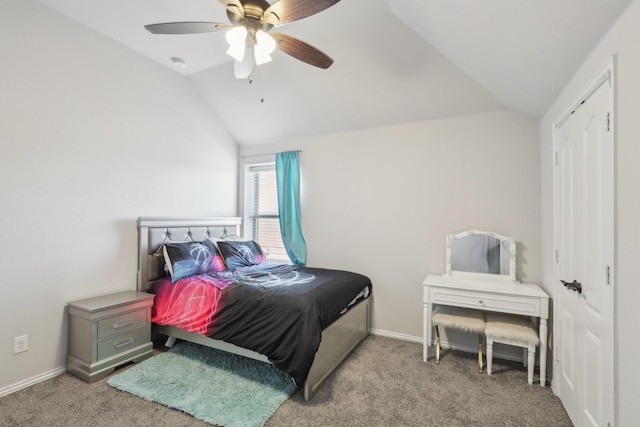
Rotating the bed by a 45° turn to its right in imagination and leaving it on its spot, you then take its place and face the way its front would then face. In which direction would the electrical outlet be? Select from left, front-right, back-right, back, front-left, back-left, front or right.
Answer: right

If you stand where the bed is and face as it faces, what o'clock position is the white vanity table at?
The white vanity table is roughly at 11 o'clock from the bed.

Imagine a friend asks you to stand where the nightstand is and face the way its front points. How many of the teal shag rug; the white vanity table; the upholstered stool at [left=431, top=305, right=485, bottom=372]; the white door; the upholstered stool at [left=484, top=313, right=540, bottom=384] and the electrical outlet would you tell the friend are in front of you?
5

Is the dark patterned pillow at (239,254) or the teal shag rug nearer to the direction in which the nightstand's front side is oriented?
the teal shag rug

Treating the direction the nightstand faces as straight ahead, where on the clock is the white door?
The white door is roughly at 12 o'clock from the nightstand.

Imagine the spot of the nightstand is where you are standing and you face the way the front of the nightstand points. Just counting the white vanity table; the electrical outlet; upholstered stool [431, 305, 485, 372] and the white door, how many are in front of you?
3

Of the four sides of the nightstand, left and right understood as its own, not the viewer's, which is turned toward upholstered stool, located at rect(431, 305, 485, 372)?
front

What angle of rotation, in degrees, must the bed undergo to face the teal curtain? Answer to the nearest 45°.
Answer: approximately 135° to its left

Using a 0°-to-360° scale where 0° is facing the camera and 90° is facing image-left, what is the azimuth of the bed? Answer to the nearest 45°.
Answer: approximately 315°

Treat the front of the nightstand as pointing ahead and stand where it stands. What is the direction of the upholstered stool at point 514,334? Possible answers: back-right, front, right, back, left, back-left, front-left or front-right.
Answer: front

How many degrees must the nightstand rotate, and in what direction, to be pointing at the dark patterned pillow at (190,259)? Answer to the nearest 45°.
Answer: approximately 45° to its left
